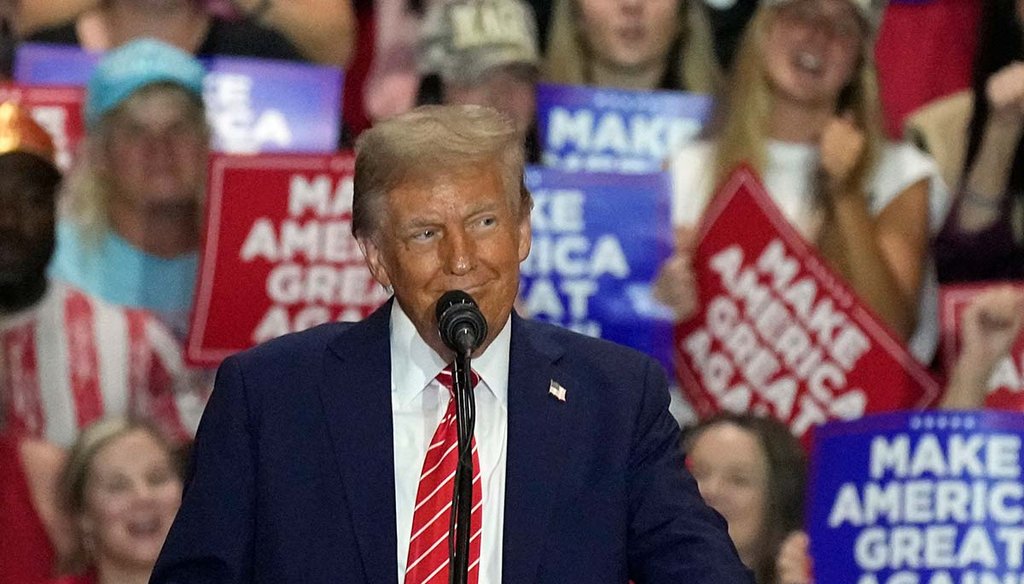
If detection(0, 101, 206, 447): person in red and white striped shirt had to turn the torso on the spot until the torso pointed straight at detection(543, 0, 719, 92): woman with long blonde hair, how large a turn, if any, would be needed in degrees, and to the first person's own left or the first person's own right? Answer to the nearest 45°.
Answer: approximately 90° to the first person's own left

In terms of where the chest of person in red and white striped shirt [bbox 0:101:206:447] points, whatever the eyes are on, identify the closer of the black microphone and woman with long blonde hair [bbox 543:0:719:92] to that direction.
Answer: the black microphone

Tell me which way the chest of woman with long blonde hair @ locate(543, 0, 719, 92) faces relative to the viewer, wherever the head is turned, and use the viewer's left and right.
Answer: facing the viewer

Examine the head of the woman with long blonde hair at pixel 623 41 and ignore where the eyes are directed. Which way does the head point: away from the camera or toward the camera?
toward the camera

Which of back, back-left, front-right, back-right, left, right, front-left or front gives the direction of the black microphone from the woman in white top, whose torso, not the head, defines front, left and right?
front

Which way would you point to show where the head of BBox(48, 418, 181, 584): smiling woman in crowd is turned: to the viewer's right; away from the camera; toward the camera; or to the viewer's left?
toward the camera

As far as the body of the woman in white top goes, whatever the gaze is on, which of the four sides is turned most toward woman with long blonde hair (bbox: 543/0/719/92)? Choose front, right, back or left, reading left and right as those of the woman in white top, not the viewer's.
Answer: right

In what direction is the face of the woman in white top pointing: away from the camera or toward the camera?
toward the camera

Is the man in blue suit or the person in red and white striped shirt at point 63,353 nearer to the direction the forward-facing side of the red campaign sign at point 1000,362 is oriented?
the man in blue suit

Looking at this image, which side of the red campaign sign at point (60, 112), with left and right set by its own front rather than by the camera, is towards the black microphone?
front

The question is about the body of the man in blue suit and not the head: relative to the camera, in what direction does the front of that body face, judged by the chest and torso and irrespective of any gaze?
toward the camera

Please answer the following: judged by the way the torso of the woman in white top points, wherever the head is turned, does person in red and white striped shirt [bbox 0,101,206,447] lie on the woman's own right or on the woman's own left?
on the woman's own right

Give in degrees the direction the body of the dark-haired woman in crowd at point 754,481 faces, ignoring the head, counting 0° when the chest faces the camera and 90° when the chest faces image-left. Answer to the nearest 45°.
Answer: approximately 45°

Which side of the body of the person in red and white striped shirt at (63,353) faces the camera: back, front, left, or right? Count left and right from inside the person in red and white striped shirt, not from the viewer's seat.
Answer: front

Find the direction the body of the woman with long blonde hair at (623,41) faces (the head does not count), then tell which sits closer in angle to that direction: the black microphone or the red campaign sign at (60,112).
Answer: the black microphone
